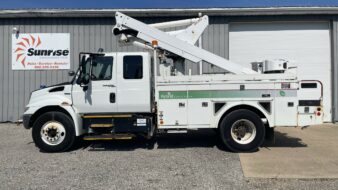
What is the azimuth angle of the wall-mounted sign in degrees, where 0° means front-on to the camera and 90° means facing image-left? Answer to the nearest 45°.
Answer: approximately 0°

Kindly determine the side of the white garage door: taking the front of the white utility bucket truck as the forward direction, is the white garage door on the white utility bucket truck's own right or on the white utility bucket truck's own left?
on the white utility bucket truck's own right

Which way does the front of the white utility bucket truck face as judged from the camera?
facing to the left of the viewer

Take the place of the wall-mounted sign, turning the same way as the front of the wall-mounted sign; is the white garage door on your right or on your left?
on your left

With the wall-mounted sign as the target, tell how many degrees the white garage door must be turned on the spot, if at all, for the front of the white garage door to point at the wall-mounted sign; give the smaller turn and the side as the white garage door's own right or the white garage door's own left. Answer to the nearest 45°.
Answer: approximately 90° to the white garage door's own right

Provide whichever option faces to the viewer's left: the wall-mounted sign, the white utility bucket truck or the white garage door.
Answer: the white utility bucket truck

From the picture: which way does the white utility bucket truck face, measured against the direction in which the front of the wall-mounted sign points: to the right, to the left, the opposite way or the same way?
to the right

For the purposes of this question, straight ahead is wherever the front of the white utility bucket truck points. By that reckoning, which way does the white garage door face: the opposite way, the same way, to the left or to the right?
to the left

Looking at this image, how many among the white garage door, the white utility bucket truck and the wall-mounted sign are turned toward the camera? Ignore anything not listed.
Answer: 2

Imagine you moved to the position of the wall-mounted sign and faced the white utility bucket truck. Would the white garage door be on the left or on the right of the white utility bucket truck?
left

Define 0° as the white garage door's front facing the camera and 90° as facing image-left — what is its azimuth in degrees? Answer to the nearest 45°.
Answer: approximately 0°

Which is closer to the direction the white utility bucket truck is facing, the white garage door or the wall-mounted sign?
the wall-mounted sign

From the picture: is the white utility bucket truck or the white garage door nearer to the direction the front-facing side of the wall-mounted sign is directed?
the white utility bucket truck

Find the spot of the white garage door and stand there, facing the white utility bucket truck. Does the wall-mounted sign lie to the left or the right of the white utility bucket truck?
right

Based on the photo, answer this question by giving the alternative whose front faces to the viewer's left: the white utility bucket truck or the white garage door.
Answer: the white utility bucket truck

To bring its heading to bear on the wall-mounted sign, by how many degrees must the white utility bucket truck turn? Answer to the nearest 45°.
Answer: approximately 45° to its right
